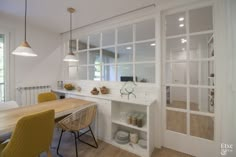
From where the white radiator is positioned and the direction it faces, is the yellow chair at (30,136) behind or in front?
in front

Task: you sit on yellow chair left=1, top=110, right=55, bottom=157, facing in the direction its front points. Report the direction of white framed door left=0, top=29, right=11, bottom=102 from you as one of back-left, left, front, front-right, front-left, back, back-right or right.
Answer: front-right

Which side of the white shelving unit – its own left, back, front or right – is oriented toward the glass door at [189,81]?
left

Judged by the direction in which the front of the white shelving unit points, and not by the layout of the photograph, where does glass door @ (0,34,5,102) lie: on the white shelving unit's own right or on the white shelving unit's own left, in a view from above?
on the white shelving unit's own right

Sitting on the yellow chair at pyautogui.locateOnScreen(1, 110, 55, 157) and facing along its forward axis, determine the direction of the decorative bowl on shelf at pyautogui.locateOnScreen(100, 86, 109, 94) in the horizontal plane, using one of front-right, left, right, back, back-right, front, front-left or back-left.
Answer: right

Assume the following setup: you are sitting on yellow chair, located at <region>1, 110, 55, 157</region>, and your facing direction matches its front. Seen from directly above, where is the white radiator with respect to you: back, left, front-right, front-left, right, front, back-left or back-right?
front-right

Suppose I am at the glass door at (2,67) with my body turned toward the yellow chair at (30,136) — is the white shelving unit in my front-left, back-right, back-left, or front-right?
front-left

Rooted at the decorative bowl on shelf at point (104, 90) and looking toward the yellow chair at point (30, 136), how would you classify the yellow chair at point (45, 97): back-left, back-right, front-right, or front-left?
front-right

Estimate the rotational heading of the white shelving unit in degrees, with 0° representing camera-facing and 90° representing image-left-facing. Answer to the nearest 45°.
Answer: approximately 45°

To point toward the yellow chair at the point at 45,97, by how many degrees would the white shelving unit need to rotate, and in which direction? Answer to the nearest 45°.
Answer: approximately 45° to its right

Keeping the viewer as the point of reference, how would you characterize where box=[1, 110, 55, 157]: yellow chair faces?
facing away from the viewer and to the left of the viewer

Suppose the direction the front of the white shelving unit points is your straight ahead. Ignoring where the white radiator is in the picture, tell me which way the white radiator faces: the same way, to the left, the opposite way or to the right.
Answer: to the left

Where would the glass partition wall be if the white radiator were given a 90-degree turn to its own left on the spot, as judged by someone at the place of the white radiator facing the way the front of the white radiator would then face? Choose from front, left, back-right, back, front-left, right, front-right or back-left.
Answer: front-right
